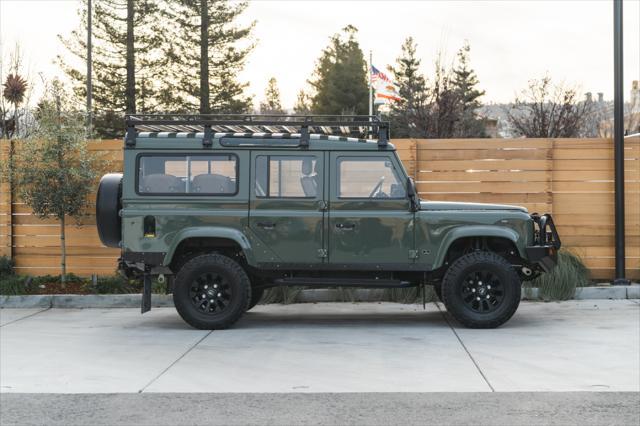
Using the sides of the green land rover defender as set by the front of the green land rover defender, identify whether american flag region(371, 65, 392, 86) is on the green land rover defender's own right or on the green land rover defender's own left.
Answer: on the green land rover defender's own left

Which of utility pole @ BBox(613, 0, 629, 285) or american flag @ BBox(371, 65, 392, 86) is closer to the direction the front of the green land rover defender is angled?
the utility pole

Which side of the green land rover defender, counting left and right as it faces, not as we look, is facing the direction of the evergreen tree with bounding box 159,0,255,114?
left

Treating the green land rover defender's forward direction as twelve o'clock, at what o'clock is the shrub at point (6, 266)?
The shrub is roughly at 7 o'clock from the green land rover defender.

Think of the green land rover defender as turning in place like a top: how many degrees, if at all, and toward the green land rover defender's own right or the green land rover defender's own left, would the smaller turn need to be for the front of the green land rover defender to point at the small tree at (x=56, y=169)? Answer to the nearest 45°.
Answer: approximately 135° to the green land rover defender's own left

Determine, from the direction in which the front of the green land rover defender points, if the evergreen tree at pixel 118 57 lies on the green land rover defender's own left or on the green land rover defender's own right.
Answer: on the green land rover defender's own left

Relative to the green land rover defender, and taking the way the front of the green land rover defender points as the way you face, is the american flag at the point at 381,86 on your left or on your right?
on your left

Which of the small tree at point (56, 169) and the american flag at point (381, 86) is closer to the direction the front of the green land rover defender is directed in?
the american flag

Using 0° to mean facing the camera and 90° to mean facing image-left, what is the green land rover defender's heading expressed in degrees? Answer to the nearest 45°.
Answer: approximately 270°
